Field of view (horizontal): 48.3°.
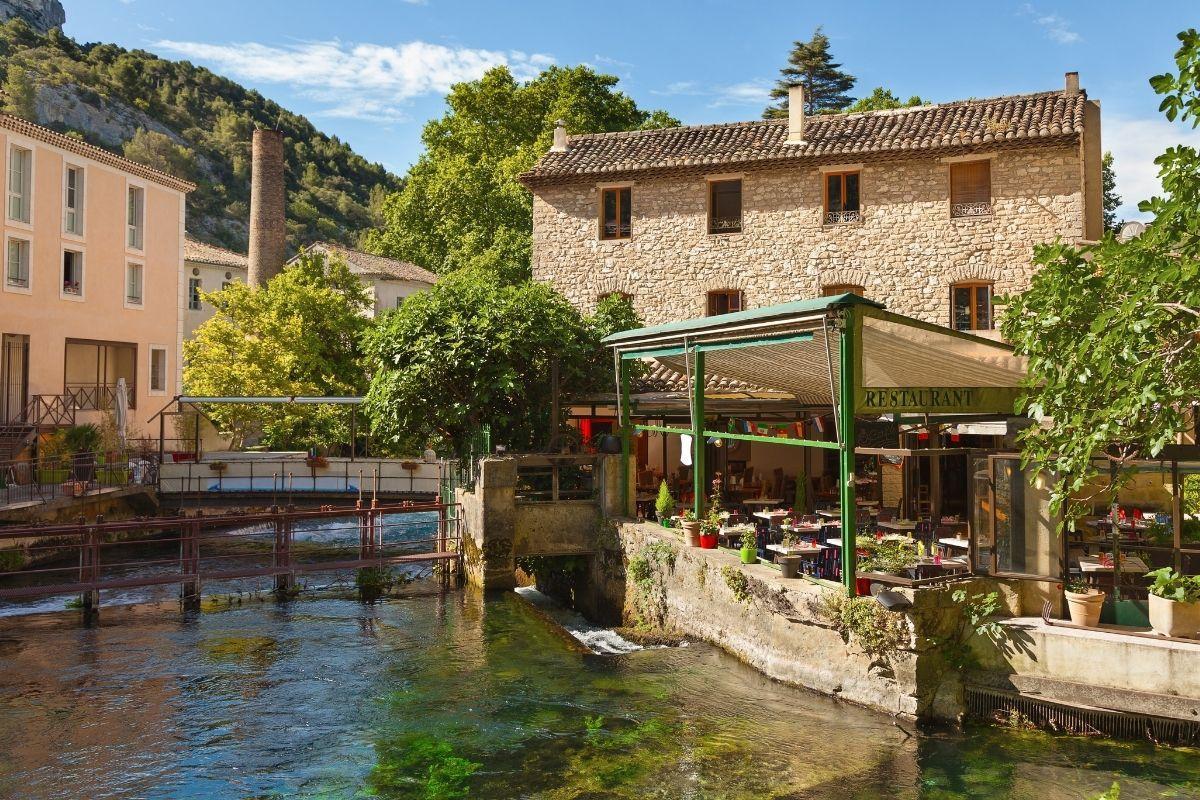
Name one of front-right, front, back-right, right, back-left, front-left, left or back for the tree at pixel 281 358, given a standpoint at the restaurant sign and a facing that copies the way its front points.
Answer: back-right

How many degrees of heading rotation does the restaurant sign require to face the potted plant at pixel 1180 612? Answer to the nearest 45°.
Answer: approximately 45° to its left

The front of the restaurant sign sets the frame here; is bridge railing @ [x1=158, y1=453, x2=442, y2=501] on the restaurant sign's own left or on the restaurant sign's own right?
on the restaurant sign's own right

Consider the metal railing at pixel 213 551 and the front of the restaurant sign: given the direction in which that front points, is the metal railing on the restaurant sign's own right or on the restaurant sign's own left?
on the restaurant sign's own right

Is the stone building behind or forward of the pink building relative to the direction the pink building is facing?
forward

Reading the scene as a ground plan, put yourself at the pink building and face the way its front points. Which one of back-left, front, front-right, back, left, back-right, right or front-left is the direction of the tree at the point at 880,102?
front-left

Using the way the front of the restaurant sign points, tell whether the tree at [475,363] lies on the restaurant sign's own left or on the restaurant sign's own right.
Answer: on the restaurant sign's own right

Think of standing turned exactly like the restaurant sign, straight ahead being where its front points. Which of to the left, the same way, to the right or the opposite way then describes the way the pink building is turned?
to the left

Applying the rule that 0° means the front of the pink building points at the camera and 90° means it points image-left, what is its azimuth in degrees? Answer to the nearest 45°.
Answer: approximately 315°

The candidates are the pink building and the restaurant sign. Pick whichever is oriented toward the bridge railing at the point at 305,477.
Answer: the pink building

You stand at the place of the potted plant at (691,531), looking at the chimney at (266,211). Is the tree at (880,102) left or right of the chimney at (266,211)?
right

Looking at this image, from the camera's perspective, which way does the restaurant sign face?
toward the camera

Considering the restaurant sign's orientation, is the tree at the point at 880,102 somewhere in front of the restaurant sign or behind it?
behind

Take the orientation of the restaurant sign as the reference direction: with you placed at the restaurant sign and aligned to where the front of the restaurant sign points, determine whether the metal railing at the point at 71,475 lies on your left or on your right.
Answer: on your right

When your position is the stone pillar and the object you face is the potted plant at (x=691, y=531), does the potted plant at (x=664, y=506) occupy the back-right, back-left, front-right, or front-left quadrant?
front-left
